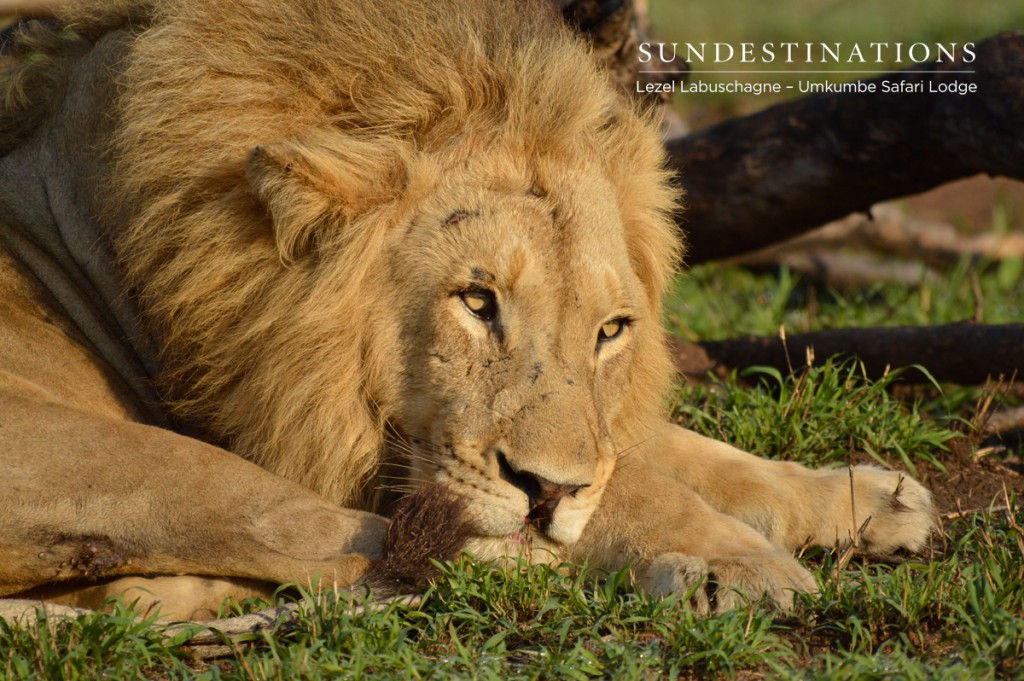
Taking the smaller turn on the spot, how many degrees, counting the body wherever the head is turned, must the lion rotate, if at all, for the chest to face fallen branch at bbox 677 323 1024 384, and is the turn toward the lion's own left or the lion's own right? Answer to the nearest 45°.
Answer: approximately 90° to the lion's own left

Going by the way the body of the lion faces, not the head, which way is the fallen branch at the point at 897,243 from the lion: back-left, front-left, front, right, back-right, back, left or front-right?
left

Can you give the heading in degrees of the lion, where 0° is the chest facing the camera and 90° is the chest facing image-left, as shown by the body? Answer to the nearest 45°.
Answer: approximately 315°

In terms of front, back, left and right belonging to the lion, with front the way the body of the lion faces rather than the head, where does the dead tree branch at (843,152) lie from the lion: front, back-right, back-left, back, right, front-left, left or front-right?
left
